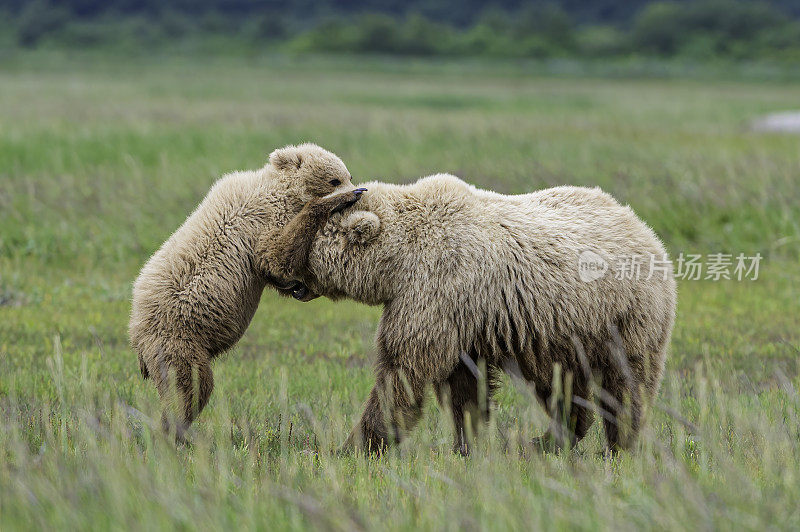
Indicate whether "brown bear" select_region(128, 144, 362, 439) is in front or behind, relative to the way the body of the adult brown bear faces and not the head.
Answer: in front

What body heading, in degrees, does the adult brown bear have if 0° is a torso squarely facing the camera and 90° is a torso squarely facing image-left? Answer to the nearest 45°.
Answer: approximately 90°
